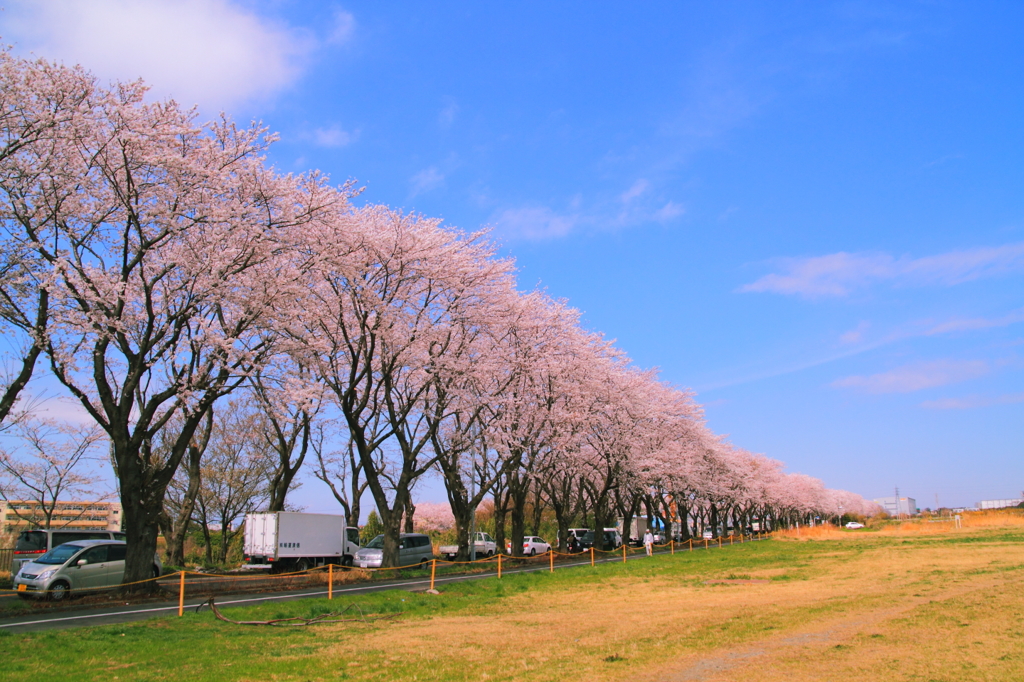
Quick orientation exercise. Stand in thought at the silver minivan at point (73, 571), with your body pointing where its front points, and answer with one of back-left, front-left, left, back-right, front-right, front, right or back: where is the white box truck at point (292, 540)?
back

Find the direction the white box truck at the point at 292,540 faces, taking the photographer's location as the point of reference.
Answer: facing away from the viewer and to the right of the viewer

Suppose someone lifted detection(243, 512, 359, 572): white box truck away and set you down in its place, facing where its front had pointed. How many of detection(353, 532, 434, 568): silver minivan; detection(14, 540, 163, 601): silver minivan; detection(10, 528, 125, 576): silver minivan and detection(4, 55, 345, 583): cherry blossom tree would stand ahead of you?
1

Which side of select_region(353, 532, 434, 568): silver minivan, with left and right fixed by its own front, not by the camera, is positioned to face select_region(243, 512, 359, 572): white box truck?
front

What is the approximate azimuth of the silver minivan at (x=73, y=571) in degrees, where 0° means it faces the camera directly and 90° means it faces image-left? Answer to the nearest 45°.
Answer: approximately 45°

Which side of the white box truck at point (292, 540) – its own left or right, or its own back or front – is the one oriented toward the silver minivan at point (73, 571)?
back

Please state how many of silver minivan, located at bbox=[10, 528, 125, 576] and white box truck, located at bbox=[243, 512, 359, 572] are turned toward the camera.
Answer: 0

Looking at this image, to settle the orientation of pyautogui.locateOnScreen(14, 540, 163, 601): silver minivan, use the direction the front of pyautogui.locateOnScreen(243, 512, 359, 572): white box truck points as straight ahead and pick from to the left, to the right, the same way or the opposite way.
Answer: the opposite way

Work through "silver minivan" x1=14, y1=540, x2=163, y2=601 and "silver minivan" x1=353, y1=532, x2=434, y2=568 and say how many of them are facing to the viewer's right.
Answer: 0
